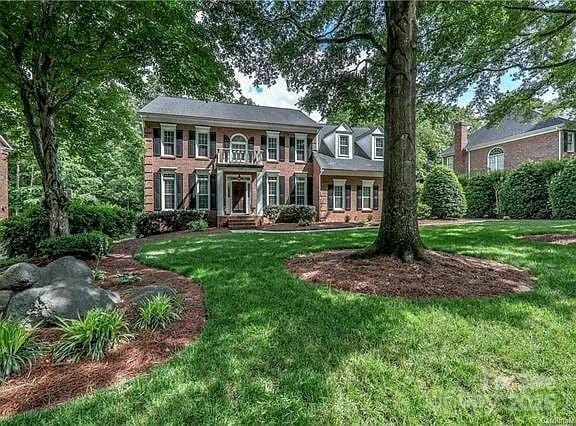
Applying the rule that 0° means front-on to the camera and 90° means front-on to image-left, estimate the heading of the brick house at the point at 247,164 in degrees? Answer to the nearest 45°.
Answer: approximately 0°

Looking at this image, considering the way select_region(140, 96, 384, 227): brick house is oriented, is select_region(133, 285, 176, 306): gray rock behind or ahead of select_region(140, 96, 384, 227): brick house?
ahead

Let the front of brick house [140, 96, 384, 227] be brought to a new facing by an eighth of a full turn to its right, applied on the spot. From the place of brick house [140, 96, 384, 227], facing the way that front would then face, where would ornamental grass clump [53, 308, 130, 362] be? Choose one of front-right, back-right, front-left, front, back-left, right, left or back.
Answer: front-left

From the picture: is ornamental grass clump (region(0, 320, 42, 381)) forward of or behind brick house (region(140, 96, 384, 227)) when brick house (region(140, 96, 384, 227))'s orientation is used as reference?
forward

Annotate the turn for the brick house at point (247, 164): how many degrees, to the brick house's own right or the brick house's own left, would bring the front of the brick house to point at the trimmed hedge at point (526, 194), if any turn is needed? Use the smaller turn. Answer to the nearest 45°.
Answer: approximately 90° to the brick house's own left

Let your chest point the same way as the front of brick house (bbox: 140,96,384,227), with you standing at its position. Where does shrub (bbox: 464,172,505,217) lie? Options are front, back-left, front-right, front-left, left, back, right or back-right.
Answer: left

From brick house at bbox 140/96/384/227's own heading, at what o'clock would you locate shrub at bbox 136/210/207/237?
The shrub is roughly at 2 o'clock from the brick house.

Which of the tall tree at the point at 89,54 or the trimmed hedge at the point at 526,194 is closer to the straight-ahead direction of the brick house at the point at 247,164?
the tall tree

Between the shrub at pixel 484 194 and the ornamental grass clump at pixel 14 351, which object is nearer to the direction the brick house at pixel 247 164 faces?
the ornamental grass clump

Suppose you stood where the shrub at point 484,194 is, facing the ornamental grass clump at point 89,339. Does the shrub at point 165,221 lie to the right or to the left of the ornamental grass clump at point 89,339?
right

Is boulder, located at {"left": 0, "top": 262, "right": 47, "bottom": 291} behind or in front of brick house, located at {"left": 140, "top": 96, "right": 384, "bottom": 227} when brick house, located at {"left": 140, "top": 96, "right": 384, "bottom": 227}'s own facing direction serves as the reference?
in front

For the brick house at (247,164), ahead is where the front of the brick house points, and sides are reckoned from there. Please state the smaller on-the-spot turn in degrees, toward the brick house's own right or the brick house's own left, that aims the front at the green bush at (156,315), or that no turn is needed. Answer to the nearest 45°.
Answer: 0° — it already faces it

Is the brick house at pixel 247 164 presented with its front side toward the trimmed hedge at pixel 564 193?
no

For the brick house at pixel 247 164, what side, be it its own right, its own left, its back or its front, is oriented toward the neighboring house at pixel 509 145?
left

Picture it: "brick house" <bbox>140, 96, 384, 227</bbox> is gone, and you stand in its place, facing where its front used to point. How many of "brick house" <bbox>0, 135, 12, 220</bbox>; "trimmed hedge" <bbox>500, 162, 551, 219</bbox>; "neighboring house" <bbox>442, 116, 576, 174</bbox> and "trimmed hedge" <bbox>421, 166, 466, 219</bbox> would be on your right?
1

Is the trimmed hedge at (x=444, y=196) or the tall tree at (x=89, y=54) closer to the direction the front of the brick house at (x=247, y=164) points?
the tall tree
